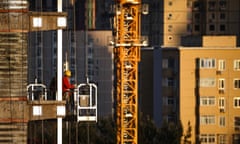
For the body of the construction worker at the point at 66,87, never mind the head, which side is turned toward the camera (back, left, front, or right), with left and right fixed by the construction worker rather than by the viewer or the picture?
right
